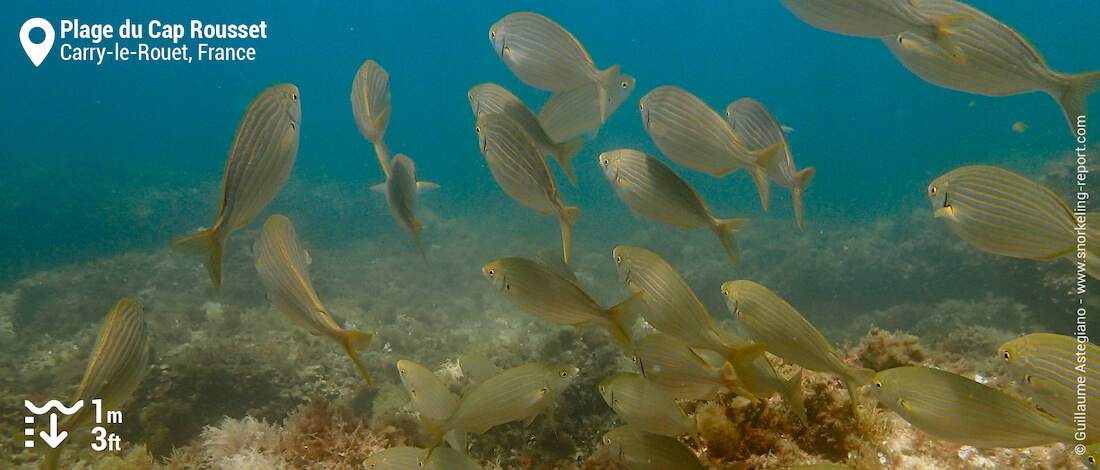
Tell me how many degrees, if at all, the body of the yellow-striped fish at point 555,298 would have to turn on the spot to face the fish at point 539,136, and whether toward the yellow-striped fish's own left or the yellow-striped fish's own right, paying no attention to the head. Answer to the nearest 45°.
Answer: approximately 90° to the yellow-striped fish's own right

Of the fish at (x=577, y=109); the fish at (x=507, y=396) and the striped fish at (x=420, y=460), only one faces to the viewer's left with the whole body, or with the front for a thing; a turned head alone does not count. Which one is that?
the striped fish

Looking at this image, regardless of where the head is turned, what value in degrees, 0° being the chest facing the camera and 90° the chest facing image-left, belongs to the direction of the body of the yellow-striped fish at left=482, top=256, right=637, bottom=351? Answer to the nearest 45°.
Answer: approximately 90°

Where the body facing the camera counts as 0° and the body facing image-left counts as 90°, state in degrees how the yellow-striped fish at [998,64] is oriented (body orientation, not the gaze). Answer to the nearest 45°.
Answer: approximately 90°

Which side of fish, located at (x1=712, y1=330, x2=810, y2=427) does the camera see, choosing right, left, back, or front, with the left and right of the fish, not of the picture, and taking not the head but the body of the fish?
left

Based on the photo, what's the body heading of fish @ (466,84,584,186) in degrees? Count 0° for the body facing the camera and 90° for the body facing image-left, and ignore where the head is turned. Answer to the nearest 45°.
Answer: approximately 90°

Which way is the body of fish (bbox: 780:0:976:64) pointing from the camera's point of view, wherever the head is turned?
to the viewer's left

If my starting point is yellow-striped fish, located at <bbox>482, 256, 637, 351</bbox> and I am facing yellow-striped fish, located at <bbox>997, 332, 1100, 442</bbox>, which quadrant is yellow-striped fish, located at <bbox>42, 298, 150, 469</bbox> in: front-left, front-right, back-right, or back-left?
back-right

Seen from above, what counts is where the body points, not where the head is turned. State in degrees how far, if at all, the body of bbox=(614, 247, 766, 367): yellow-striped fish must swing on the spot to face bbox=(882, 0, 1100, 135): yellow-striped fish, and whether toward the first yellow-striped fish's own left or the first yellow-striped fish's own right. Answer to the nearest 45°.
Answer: approximately 180°

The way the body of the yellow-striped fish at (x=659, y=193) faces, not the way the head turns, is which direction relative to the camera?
to the viewer's left

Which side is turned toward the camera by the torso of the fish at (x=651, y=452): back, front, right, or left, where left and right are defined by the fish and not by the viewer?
left
